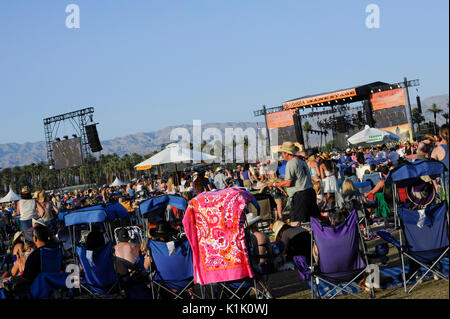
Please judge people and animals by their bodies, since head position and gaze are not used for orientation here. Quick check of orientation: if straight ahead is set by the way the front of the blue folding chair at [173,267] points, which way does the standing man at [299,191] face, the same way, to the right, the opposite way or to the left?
to the left

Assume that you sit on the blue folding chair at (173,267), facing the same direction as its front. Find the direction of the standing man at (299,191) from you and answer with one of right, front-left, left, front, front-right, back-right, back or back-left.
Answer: front-right

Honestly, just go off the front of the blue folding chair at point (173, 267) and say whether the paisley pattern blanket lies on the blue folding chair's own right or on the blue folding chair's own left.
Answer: on the blue folding chair's own right

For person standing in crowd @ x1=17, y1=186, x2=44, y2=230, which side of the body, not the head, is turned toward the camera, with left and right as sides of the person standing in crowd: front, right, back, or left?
back

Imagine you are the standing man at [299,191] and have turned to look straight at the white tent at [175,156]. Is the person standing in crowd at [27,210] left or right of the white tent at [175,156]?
left

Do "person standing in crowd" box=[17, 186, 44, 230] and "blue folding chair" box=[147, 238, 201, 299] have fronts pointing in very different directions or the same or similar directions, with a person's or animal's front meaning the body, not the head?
same or similar directions

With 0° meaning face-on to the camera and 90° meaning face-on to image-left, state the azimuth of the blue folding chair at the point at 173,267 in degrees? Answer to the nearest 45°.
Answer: approximately 180°

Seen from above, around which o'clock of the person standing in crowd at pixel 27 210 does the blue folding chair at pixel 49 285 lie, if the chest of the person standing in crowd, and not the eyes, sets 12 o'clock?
The blue folding chair is roughly at 6 o'clock from the person standing in crowd.

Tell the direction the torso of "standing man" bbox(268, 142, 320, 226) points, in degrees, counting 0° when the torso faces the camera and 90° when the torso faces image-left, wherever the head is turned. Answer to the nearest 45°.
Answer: approximately 90°

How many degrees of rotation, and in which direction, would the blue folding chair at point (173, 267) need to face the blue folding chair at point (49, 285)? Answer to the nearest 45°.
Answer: approximately 135° to its left

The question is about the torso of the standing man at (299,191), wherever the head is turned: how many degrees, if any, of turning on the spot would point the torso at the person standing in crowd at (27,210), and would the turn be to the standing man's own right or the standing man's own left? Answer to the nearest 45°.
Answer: approximately 45° to the standing man's own right

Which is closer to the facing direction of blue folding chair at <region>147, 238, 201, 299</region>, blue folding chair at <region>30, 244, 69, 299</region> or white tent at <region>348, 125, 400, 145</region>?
the white tent

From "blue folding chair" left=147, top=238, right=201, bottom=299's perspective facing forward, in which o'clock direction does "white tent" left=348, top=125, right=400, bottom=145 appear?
The white tent is roughly at 1 o'clock from the blue folding chair.

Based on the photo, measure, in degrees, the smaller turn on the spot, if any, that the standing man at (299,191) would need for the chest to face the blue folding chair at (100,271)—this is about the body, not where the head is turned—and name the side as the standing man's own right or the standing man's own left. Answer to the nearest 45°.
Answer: approximately 45° to the standing man's own left
